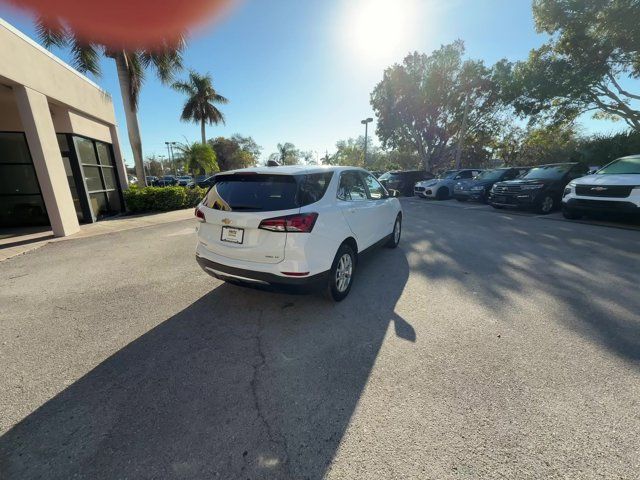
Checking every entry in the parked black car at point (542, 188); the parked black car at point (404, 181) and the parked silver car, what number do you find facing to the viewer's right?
0

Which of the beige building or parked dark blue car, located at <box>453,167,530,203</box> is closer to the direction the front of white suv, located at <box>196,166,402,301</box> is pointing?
the parked dark blue car

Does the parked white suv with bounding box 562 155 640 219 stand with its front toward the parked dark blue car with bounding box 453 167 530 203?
no

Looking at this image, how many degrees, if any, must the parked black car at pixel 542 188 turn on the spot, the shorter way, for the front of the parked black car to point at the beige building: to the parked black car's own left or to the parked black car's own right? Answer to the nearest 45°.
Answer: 0° — it already faces it

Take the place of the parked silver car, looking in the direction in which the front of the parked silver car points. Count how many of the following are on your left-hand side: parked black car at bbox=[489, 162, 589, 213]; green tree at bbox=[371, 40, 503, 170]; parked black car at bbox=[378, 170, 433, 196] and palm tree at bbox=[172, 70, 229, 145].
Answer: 1

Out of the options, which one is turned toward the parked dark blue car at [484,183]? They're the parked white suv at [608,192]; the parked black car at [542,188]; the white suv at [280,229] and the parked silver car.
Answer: the white suv

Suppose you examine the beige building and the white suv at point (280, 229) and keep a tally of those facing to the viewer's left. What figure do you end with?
0

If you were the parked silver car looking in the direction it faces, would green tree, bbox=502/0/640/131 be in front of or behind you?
behind

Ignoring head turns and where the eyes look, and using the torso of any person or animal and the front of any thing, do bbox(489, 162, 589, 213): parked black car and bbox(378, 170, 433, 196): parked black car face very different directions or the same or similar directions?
same or similar directions

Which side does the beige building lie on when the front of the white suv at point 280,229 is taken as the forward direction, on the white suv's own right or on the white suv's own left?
on the white suv's own left

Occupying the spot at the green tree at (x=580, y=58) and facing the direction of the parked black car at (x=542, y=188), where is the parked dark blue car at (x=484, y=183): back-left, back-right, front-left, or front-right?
front-right

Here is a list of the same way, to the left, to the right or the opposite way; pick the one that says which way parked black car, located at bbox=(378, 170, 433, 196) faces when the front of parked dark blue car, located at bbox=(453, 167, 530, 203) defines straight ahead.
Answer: the same way

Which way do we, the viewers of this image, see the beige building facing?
facing the viewer and to the right of the viewer

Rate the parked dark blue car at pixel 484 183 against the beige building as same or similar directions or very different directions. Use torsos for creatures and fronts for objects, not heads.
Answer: very different directions

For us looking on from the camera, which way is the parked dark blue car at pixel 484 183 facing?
facing the viewer and to the left of the viewer

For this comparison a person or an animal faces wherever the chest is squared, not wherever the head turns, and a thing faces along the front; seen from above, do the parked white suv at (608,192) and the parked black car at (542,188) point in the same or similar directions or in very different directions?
same or similar directions

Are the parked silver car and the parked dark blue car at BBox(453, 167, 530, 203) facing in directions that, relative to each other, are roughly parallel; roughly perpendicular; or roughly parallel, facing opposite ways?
roughly parallel

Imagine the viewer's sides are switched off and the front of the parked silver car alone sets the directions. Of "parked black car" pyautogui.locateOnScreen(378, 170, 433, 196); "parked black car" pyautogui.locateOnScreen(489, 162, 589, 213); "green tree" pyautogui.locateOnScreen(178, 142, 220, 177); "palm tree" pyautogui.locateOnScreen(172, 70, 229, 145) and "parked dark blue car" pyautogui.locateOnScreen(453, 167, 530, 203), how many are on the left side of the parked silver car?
2

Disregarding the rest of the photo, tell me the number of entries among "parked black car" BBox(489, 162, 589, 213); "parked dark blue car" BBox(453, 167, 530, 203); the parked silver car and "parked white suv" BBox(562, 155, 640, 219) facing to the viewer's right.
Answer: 0

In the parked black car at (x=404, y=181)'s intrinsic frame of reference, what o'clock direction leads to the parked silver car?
The parked silver car is roughly at 9 o'clock from the parked black car.

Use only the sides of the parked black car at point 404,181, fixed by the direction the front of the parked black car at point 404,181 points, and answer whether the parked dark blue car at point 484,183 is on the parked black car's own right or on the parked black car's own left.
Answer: on the parked black car's own left

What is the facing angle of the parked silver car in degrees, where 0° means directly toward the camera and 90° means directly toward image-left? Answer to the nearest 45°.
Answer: approximately 45°

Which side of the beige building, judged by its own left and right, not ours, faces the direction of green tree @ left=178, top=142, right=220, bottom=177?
left
